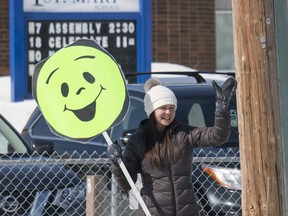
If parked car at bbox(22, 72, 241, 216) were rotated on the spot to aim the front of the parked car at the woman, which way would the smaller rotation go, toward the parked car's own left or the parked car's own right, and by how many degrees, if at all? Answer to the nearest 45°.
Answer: approximately 45° to the parked car's own right

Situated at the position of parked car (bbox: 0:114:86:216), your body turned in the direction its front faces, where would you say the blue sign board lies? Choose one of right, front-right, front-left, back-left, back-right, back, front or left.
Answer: back-left

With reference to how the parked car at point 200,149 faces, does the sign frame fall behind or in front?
behind

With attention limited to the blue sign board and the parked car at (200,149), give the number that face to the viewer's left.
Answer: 0

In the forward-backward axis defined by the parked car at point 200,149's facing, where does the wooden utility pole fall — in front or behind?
in front

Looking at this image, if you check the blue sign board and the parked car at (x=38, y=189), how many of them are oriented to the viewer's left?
0

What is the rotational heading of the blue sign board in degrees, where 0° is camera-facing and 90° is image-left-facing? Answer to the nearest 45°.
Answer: approximately 0°

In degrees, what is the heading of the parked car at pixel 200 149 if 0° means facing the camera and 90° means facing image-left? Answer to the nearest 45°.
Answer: approximately 315°

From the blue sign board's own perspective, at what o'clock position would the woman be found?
The woman is roughly at 12 o'clock from the blue sign board.

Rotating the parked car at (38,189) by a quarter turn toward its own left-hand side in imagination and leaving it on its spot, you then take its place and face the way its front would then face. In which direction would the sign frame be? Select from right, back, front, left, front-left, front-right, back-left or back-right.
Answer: front-left

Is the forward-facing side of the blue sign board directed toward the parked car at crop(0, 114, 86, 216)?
yes
